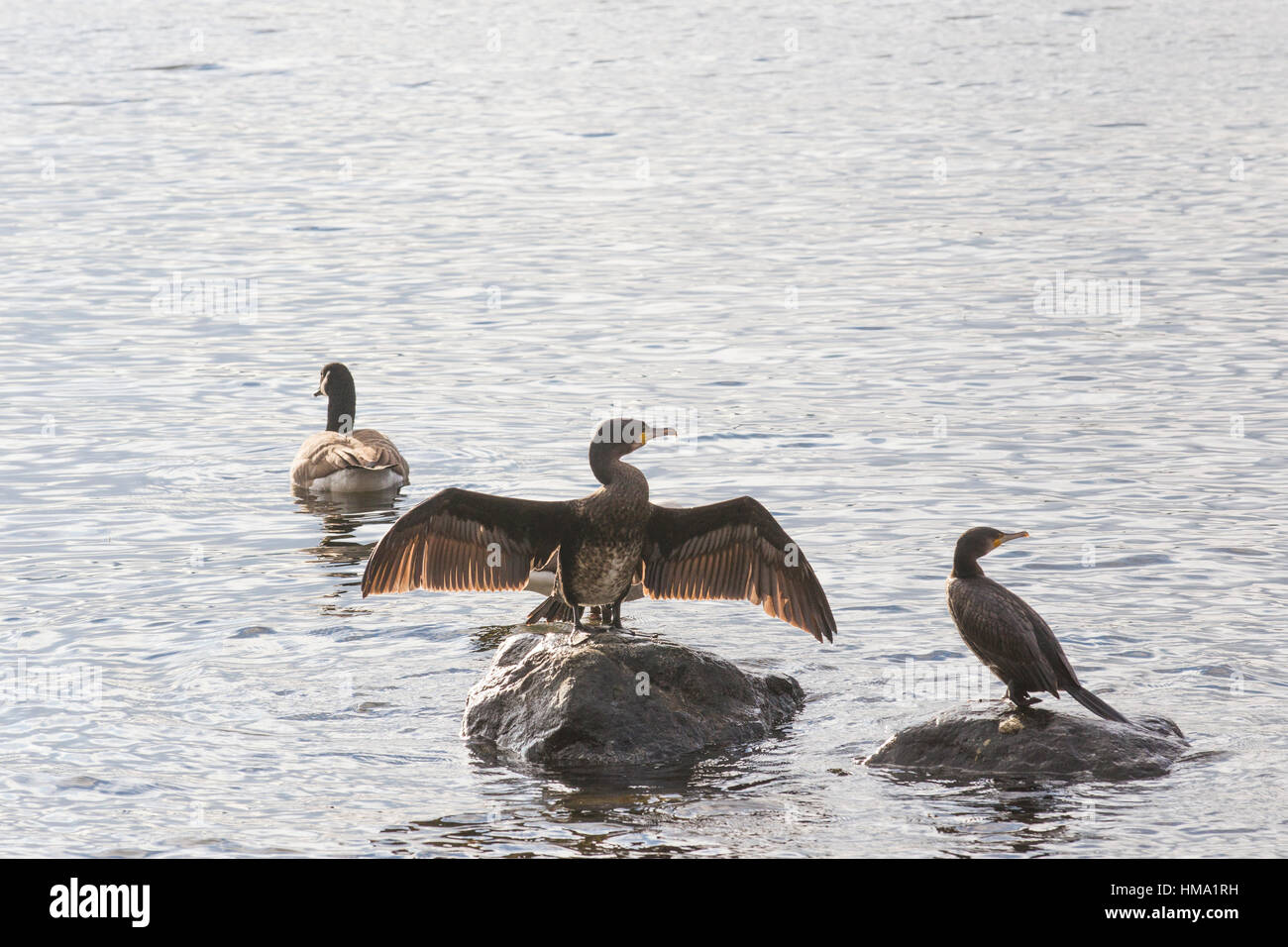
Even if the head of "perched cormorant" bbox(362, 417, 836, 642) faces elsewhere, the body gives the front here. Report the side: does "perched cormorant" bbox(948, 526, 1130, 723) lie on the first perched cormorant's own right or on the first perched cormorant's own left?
on the first perched cormorant's own left

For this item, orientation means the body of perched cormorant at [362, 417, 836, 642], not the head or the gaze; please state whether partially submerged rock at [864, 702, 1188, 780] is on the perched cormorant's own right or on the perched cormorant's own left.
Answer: on the perched cormorant's own left

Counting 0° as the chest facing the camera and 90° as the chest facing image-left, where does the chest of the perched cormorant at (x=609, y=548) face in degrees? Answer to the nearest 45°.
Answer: approximately 0°
